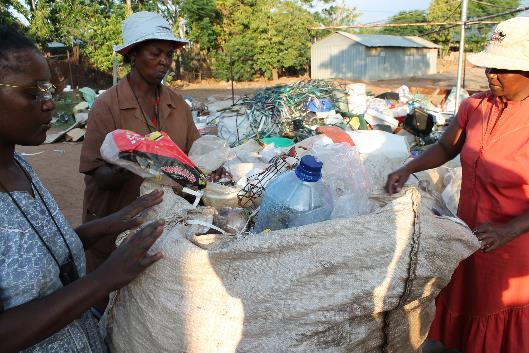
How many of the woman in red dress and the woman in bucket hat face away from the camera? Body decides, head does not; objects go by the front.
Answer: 0

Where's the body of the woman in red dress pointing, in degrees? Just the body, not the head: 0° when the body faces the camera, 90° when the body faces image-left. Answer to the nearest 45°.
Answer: approximately 45°

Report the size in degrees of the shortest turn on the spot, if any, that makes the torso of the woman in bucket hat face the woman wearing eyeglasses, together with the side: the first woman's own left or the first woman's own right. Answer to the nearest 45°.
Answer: approximately 45° to the first woman's own right

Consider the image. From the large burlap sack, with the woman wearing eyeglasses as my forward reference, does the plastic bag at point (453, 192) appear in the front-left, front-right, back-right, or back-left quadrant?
back-right

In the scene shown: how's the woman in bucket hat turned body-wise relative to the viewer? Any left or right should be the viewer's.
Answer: facing the viewer and to the right of the viewer

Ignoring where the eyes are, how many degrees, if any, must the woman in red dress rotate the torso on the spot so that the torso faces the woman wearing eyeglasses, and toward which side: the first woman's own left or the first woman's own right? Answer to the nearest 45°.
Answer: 0° — they already face them

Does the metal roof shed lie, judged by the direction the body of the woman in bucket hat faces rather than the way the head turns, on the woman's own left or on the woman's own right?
on the woman's own left

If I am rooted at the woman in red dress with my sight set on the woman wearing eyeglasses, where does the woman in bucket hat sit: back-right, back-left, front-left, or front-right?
front-right

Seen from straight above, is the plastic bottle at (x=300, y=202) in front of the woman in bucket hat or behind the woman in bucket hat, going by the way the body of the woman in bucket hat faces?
in front

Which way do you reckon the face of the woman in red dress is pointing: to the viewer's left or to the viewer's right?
to the viewer's left

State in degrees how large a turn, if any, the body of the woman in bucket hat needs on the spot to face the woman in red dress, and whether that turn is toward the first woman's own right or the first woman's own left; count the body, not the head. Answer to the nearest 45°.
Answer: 0° — they already face them

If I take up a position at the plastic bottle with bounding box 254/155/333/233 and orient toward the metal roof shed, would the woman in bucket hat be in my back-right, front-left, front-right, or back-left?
front-left
